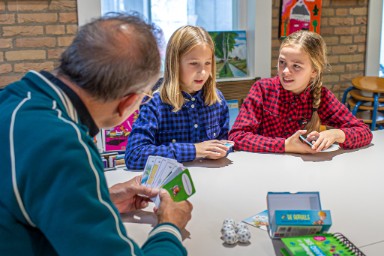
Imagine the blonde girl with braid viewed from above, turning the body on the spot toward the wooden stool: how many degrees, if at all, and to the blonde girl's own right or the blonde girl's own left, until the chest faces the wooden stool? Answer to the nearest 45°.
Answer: approximately 180°

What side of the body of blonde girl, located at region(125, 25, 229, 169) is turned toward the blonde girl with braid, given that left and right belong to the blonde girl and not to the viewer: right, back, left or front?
left

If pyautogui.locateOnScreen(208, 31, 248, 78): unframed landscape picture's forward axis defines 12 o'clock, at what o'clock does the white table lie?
The white table is roughly at 12 o'clock from the unframed landscape picture.

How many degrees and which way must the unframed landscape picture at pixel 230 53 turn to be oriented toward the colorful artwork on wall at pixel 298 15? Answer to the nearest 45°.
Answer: approximately 135° to its left

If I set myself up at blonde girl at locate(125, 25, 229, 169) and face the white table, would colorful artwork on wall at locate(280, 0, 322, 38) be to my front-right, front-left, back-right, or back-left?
back-left

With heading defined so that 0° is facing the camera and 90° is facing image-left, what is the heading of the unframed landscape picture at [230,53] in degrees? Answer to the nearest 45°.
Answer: approximately 0°

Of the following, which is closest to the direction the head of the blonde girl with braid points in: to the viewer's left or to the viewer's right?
to the viewer's left

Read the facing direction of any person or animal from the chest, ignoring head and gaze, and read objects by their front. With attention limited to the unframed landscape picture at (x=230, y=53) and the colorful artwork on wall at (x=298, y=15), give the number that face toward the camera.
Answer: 2

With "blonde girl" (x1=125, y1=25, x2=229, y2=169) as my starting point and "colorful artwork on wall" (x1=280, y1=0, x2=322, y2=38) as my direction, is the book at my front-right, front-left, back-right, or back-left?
back-right

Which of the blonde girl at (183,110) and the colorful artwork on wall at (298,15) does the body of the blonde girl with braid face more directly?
the blonde girl
